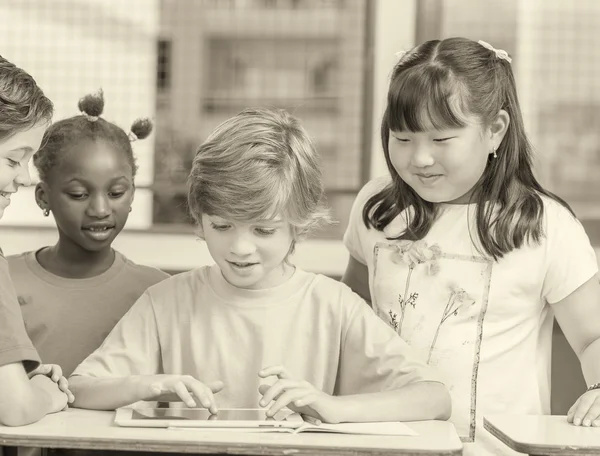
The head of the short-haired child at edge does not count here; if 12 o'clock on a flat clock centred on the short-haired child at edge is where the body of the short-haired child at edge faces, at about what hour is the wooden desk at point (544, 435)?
The wooden desk is roughly at 1 o'clock from the short-haired child at edge.

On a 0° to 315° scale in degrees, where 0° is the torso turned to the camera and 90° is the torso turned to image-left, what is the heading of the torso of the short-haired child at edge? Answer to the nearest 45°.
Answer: approximately 270°

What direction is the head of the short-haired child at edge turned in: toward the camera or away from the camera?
toward the camera
